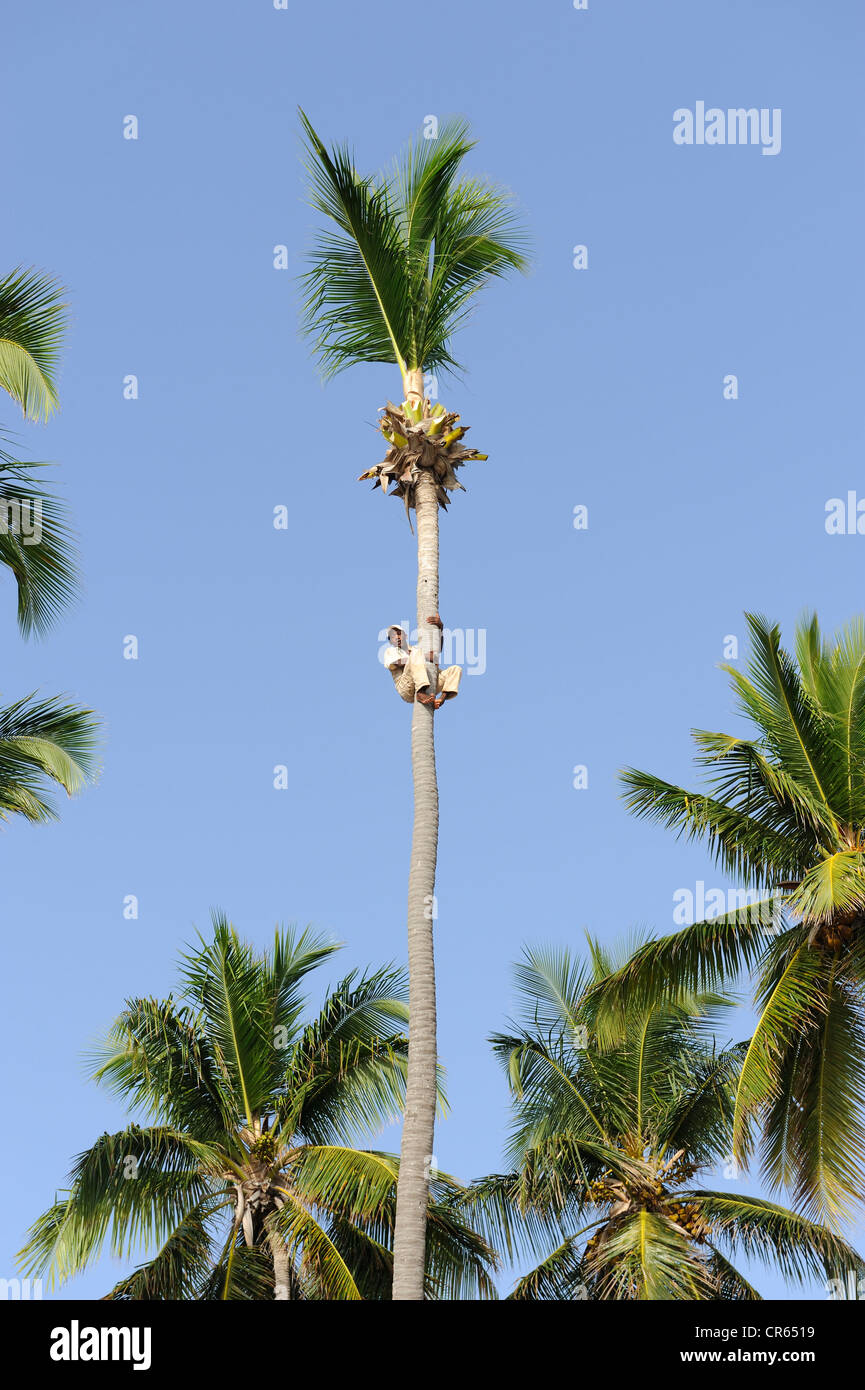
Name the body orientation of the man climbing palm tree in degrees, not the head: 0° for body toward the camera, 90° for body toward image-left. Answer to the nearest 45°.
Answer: approximately 315°
